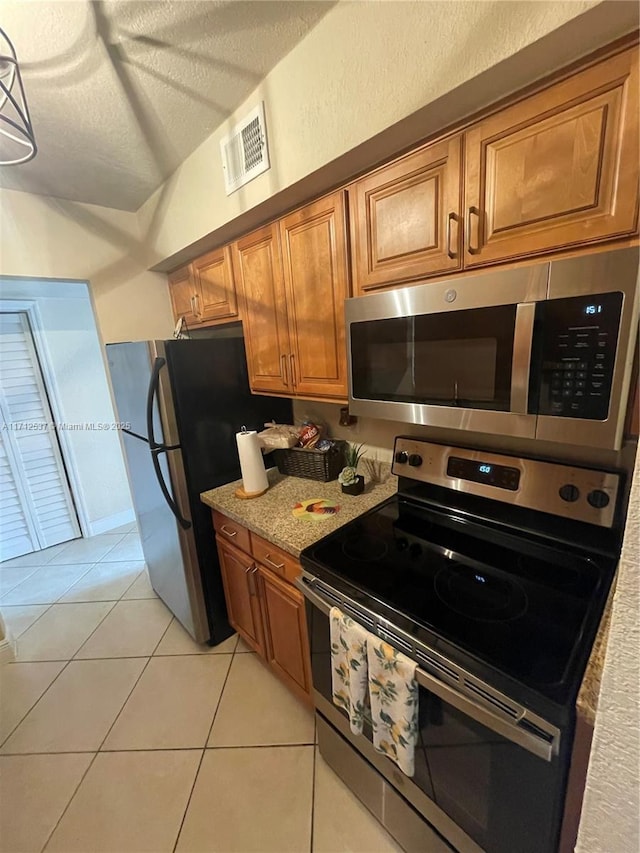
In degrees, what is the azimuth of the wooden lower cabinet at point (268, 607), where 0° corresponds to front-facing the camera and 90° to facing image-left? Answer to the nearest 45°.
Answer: approximately 45°

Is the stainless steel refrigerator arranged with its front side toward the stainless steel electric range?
no

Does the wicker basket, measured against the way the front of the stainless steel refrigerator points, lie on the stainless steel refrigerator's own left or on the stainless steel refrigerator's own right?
on the stainless steel refrigerator's own left

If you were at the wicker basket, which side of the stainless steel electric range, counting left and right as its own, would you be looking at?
right

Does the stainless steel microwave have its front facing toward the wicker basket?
no

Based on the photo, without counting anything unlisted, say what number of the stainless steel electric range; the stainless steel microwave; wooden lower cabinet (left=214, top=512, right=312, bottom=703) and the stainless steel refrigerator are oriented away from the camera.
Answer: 0

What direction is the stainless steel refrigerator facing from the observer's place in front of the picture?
facing the viewer and to the left of the viewer

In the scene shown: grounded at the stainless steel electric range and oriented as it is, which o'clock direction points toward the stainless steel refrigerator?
The stainless steel refrigerator is roughly at 2 o'clock from the stainless steel electric range.
